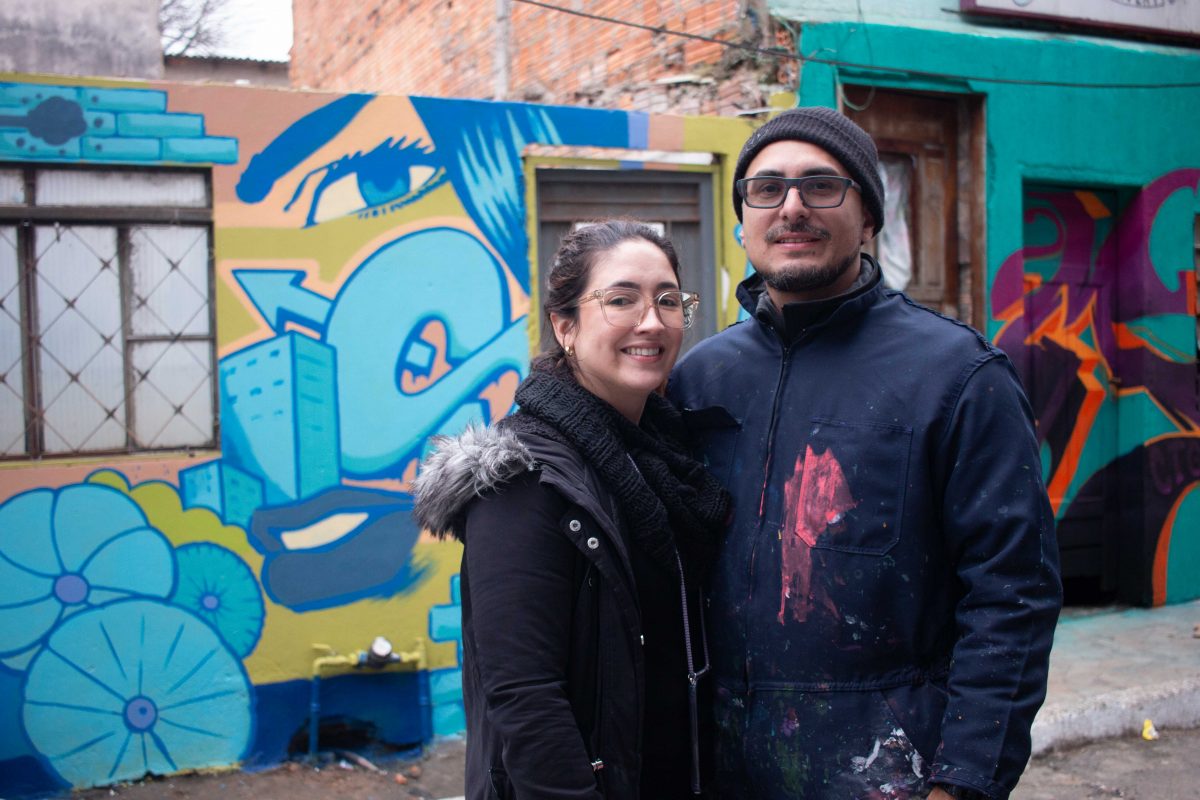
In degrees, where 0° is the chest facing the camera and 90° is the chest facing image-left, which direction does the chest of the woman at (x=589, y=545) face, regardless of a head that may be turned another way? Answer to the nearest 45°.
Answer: approximately 315°

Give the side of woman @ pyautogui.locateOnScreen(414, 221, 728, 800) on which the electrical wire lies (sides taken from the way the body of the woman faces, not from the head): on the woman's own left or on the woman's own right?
on the woman's own left

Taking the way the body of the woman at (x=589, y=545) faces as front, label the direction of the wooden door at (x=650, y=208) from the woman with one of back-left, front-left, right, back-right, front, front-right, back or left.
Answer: back-left
